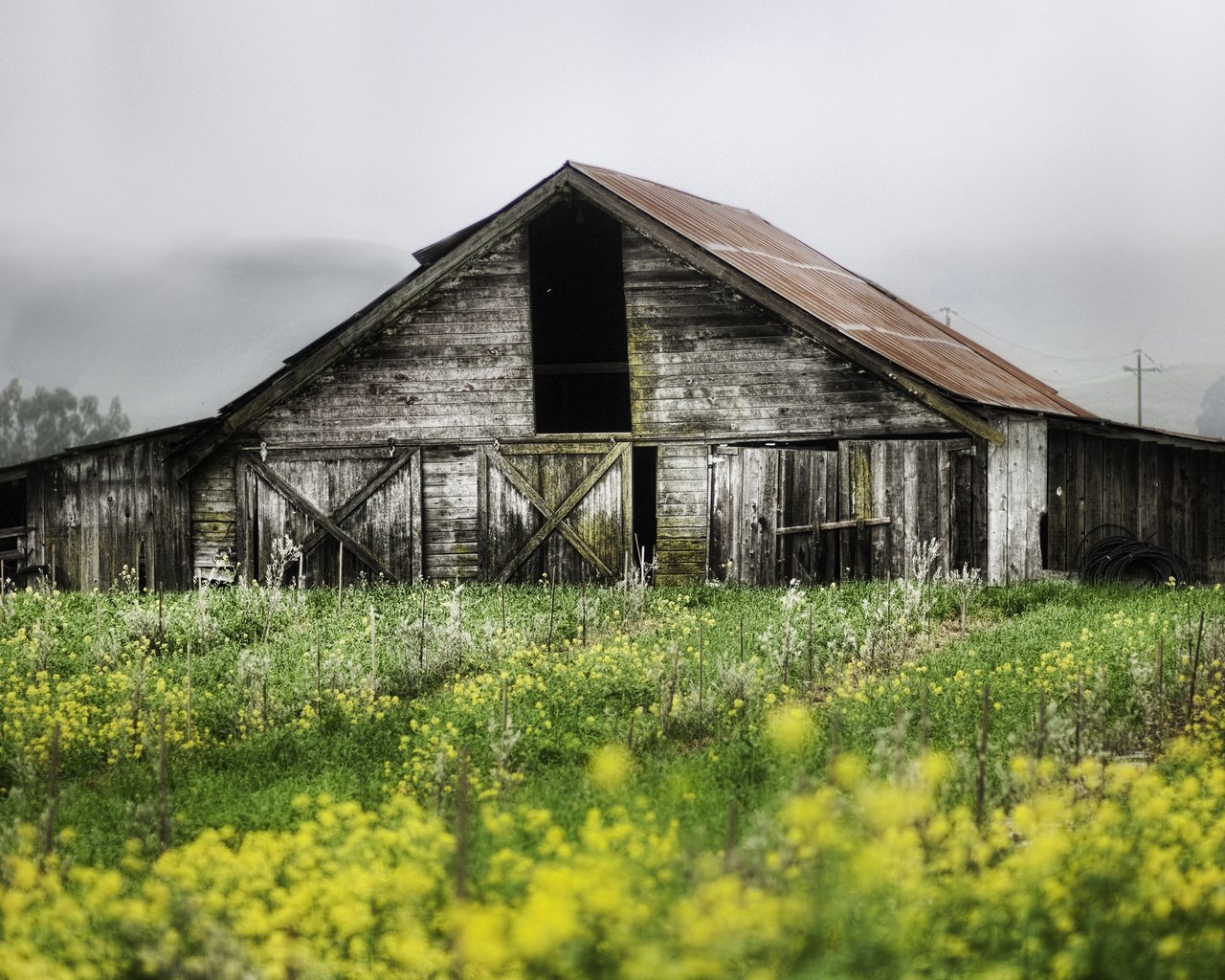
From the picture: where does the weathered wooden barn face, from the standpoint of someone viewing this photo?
facing the viewer
